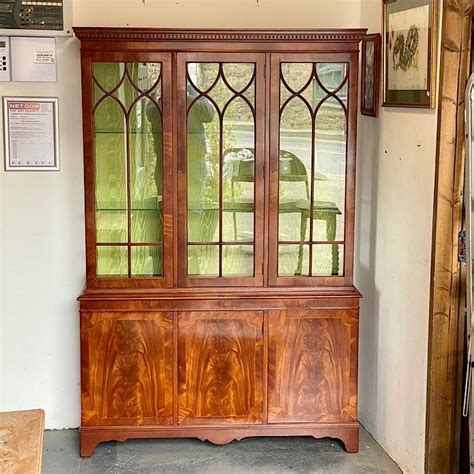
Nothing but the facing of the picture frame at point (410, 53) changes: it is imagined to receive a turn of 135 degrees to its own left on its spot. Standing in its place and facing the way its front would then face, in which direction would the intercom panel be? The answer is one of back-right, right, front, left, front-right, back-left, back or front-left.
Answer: back

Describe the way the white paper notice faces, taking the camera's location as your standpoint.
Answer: facing the viewer

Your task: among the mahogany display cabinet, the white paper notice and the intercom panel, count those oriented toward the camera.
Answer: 3

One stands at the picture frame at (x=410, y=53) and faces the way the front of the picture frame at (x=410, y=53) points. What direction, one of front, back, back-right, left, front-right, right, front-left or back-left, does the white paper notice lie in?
front-right

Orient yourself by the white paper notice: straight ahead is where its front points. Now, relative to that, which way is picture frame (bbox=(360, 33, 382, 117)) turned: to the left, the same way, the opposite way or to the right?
to the right

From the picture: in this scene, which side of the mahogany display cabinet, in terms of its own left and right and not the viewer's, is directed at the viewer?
front

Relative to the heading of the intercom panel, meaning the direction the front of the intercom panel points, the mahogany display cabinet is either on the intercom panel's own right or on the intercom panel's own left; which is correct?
on the intercom panel's own left

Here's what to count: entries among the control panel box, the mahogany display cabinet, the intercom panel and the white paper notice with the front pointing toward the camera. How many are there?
4

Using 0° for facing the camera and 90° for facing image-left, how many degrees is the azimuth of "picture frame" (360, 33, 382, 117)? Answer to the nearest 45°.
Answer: approximately 45°

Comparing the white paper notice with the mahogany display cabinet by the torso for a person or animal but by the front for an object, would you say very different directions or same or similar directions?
same or similar directions

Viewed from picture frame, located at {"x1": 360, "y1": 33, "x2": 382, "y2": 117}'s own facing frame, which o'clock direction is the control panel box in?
The control panel box is roughly at 1 o'clock from the picture frame.

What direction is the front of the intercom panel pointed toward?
toward the camera

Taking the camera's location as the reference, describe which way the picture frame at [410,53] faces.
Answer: facing the viewer and to the left of the viewer

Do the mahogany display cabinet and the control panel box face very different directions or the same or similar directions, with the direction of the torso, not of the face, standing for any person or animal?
same or similar directions
